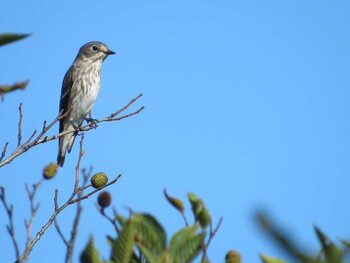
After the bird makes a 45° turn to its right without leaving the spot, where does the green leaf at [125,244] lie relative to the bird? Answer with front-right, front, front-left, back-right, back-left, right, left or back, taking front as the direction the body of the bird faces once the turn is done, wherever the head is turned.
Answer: front

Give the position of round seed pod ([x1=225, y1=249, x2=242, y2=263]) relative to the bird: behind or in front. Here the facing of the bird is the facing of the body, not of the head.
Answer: in front

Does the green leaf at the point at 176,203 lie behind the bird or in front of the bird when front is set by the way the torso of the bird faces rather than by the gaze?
in front

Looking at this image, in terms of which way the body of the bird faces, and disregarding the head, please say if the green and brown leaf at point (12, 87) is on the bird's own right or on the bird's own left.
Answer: on the bird's own right

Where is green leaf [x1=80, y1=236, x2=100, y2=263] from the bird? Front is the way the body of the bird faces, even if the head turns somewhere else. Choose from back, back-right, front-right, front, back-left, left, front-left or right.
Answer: front-right
